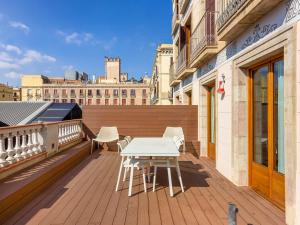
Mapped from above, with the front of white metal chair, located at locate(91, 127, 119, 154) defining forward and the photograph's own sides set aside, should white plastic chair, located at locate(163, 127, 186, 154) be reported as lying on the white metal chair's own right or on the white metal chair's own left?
on the white metal chair's own left

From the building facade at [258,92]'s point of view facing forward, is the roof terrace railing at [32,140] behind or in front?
in front

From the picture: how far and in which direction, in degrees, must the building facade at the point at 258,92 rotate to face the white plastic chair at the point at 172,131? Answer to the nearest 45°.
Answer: approximately 90° to its right

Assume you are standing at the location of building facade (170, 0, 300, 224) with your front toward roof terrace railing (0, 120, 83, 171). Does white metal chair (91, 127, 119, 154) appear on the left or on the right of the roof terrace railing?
right

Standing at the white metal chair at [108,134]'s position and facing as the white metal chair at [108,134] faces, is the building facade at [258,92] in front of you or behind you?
in front

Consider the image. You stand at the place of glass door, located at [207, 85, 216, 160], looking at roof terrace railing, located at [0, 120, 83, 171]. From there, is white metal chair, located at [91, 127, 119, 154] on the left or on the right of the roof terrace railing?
right

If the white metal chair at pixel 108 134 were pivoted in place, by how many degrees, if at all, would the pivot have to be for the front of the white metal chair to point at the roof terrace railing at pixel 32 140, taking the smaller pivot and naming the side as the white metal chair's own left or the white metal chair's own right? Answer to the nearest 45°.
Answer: approximately 45° to the white metal chair's own right

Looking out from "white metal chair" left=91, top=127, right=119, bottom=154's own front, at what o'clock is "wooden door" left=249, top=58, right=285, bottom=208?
The wooden door is roughly at 11 o'clock from the white metal chair.

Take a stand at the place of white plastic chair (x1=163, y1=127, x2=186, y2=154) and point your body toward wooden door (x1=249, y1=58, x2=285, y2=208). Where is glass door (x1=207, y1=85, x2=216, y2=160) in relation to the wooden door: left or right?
left

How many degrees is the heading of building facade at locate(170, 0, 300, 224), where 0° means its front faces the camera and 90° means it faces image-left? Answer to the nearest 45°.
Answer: approximately 45°
